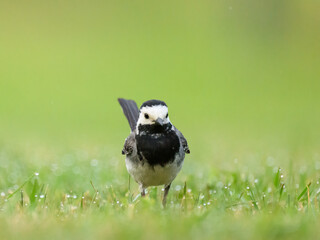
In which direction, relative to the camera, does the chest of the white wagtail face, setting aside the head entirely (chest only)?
toward the camera
